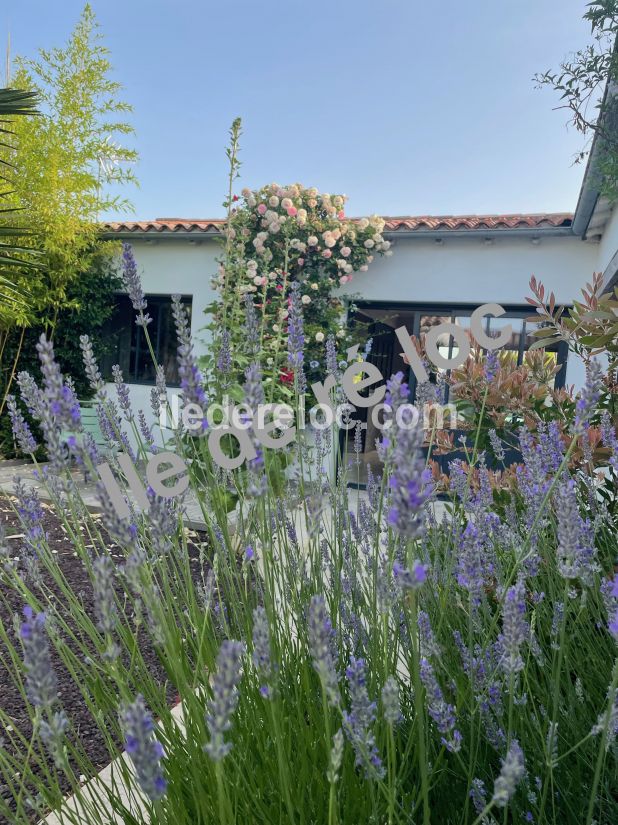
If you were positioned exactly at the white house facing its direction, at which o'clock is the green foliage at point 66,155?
The green foliage is roughly at 3 o'clock from the white house.

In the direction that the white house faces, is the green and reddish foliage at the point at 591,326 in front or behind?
in front

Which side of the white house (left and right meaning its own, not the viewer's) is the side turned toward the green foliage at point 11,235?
right

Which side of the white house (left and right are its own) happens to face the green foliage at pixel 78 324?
right

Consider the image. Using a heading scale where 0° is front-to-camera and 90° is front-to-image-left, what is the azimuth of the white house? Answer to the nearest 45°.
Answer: approximately 0°
